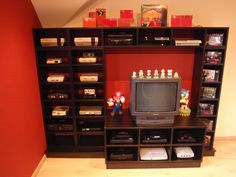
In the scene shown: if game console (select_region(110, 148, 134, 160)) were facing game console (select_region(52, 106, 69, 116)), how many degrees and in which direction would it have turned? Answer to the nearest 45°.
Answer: approximately 90° to its right

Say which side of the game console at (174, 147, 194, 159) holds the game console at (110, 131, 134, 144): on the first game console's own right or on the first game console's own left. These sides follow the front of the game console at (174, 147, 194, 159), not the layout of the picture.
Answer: on the first game console's own right

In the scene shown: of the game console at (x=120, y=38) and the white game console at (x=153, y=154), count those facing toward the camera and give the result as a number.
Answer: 2

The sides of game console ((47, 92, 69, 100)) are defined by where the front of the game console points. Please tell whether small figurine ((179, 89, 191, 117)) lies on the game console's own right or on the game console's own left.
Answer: on the game console's own left

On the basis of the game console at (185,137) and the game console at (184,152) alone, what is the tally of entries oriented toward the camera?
2
